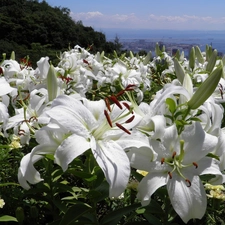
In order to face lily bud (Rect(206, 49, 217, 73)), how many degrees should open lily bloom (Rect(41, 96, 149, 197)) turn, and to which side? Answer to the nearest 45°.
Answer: approximately 90° to its left

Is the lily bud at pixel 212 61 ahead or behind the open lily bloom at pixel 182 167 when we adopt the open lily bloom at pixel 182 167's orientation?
behind

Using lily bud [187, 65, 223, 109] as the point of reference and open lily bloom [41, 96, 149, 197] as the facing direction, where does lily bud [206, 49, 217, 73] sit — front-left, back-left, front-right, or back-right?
back-right

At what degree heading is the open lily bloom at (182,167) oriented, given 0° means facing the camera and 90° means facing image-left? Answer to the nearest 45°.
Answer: approximately 0°
